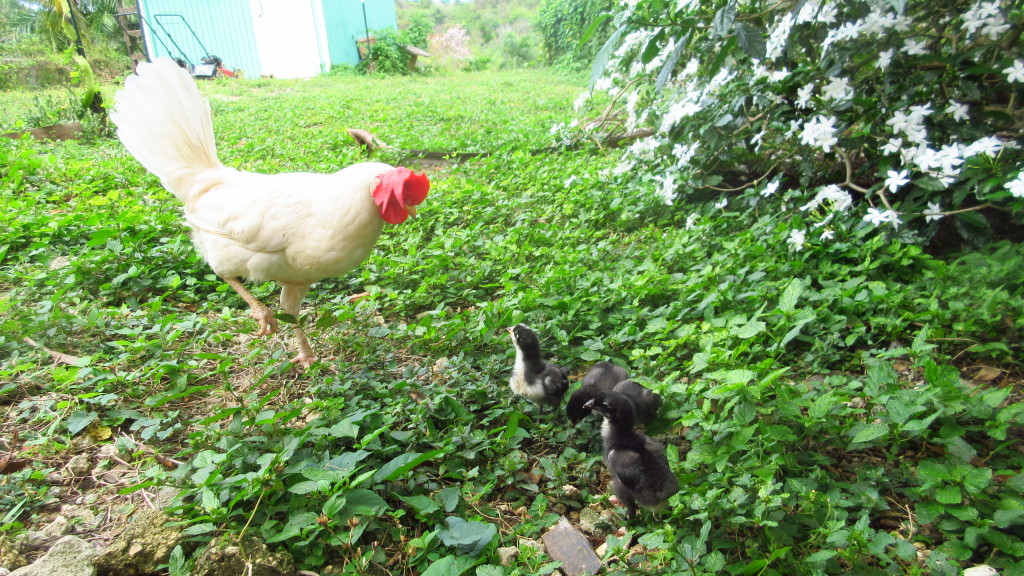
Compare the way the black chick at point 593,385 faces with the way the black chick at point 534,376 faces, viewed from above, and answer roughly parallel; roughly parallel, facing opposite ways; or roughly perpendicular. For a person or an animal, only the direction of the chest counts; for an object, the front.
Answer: roughly parallel

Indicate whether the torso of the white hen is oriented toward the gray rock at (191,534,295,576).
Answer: no

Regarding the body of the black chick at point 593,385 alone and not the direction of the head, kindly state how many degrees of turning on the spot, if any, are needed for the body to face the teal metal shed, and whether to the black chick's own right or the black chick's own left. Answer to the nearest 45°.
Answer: approximately 45° to the black chick's own right

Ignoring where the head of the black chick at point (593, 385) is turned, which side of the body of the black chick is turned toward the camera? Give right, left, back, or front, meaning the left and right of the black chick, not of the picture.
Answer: left

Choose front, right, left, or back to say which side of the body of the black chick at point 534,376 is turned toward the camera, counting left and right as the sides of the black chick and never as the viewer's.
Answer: left

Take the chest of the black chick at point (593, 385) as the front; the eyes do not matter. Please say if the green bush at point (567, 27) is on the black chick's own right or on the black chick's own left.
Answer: on the black chick's own right

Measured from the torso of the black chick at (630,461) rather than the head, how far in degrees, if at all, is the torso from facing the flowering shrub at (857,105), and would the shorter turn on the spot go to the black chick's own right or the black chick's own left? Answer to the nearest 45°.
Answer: approximately 90° to the black chick's own right

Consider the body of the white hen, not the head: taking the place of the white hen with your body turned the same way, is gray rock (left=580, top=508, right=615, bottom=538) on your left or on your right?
on your right

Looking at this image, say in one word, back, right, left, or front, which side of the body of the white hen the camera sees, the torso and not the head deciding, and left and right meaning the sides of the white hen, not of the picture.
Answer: right

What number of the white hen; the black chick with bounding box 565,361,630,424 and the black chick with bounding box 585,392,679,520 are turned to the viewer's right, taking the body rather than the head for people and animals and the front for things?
1

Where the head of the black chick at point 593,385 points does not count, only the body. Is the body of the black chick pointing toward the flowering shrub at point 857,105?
no

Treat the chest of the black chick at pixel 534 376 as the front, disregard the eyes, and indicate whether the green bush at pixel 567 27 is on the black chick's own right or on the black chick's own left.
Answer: on the black chick's own right

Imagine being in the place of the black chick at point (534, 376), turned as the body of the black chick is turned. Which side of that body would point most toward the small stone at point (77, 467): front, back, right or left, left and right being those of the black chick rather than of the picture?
front

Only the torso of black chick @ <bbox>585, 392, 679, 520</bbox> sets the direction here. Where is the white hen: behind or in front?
in front
